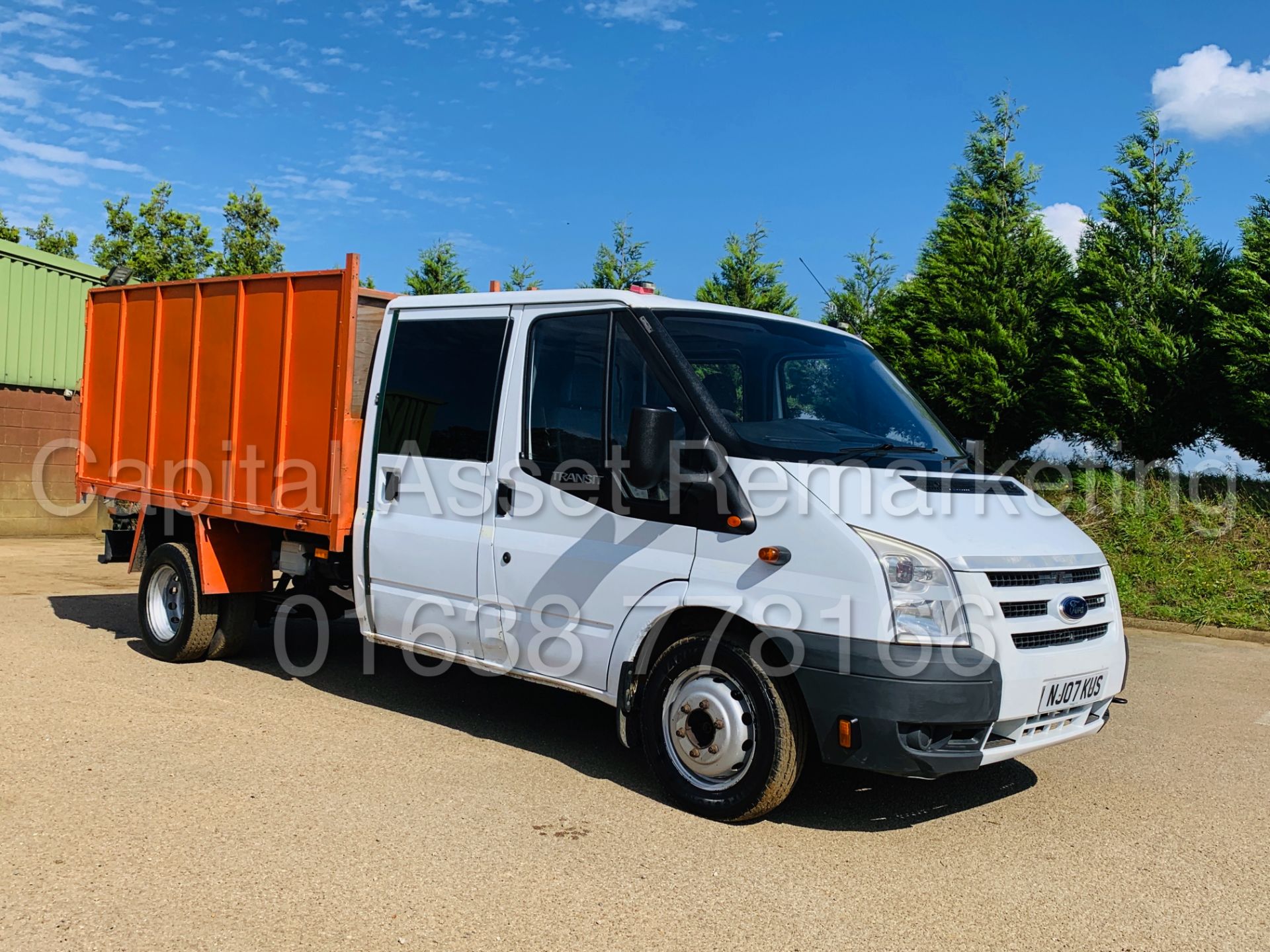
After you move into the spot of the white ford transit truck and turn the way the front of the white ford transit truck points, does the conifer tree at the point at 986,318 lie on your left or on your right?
on your left

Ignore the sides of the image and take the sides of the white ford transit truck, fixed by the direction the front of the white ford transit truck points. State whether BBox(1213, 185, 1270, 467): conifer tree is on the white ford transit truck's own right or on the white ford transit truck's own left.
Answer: on the white ford transit truck's own left

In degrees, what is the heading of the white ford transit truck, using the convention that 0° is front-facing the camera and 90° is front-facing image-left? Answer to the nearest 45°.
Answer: approximately 315°

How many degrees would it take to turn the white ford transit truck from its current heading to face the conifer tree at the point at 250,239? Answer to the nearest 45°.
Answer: approximately 135° to its left

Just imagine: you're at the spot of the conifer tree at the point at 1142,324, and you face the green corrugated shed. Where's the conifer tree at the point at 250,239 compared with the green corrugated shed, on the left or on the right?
right

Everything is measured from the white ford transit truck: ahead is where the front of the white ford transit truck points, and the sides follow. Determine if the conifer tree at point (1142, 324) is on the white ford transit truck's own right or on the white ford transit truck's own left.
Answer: on the white ford transit truck's own left

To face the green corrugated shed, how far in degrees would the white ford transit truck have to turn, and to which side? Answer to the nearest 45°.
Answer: approximately 180°
